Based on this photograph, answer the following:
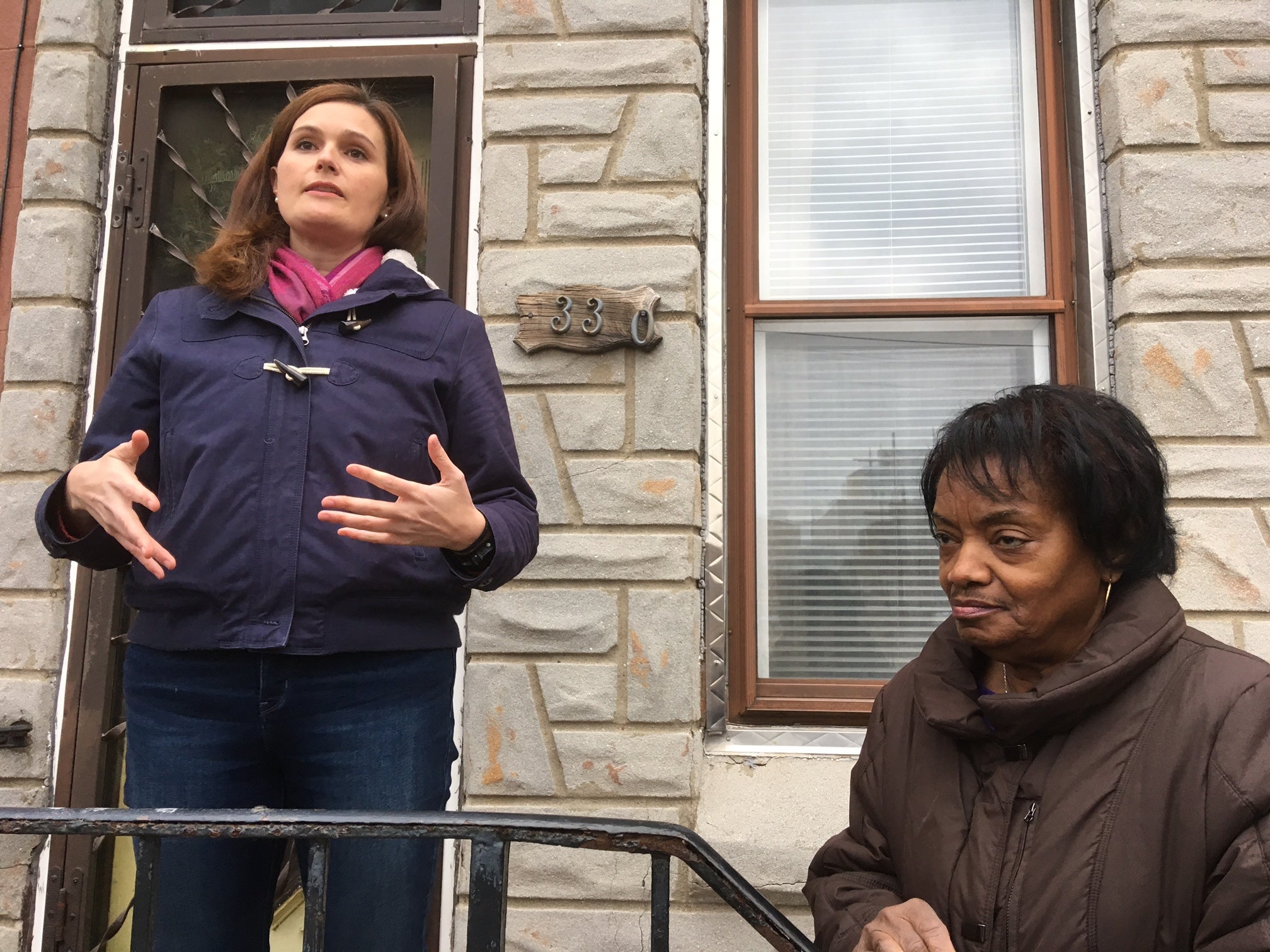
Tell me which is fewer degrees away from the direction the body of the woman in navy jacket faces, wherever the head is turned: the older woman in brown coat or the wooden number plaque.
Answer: the older woman in brown coat

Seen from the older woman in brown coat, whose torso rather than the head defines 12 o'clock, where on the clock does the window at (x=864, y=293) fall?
The window is roughly at 4 o'clock from the older woman in brown coat.

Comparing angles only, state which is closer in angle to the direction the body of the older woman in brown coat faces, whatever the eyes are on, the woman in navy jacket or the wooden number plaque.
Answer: the woman in navy jacket

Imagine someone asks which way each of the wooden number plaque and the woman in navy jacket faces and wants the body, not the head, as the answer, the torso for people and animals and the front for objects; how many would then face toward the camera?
2

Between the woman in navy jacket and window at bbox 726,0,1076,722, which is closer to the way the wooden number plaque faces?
the woman in navy jacket

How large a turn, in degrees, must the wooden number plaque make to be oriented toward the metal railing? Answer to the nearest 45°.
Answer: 0° — it already faces it

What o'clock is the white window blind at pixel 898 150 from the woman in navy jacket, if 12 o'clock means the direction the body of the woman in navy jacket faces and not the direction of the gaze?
The white window blind is roughly at 8 o'clock from the woman in navy jacket.

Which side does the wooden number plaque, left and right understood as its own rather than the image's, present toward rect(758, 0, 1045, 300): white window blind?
left
